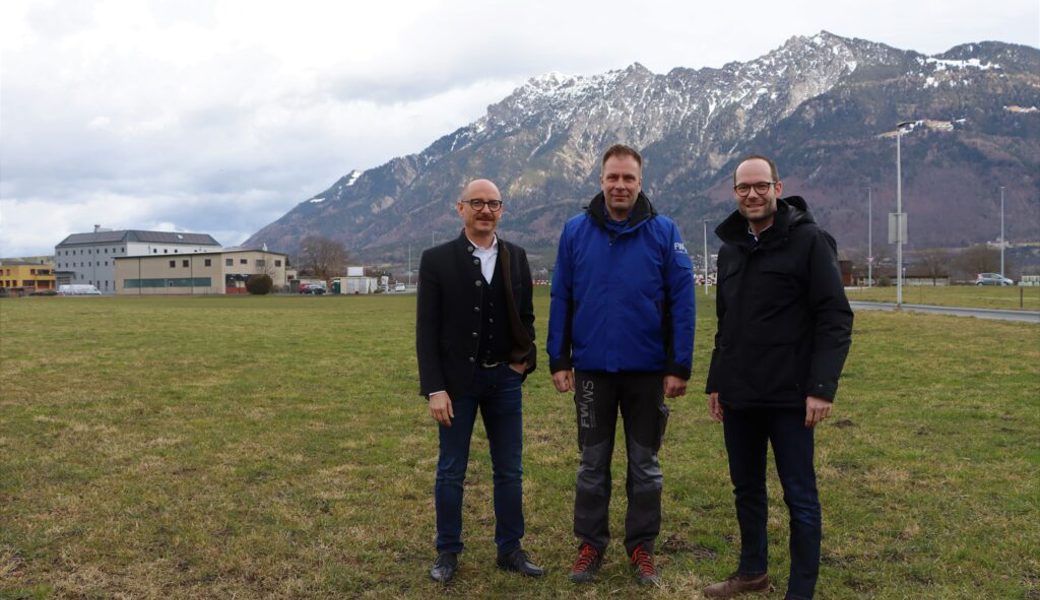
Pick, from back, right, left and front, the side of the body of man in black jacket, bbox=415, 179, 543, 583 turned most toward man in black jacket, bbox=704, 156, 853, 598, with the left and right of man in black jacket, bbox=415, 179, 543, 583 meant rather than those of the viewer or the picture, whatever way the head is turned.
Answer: left

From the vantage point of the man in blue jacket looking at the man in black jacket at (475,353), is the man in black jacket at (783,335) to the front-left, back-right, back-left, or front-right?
back-left

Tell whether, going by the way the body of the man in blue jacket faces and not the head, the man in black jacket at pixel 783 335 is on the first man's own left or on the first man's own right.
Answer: on the first man's own left

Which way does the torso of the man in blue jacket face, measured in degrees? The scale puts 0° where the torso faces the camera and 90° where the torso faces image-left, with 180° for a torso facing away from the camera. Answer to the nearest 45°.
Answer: approximately 0°

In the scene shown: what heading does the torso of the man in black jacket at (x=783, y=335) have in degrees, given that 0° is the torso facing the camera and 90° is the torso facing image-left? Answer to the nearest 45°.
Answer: approximately 45°

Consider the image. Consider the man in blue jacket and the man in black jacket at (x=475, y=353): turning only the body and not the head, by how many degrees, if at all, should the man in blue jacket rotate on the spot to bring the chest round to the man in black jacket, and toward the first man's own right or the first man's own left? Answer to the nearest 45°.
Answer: approximately 90° to the first man's own right

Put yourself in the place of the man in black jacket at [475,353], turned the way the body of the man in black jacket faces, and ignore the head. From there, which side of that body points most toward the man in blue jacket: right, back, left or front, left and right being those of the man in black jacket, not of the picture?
left

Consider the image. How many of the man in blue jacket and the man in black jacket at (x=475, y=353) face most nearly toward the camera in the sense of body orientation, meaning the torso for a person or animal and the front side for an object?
2
